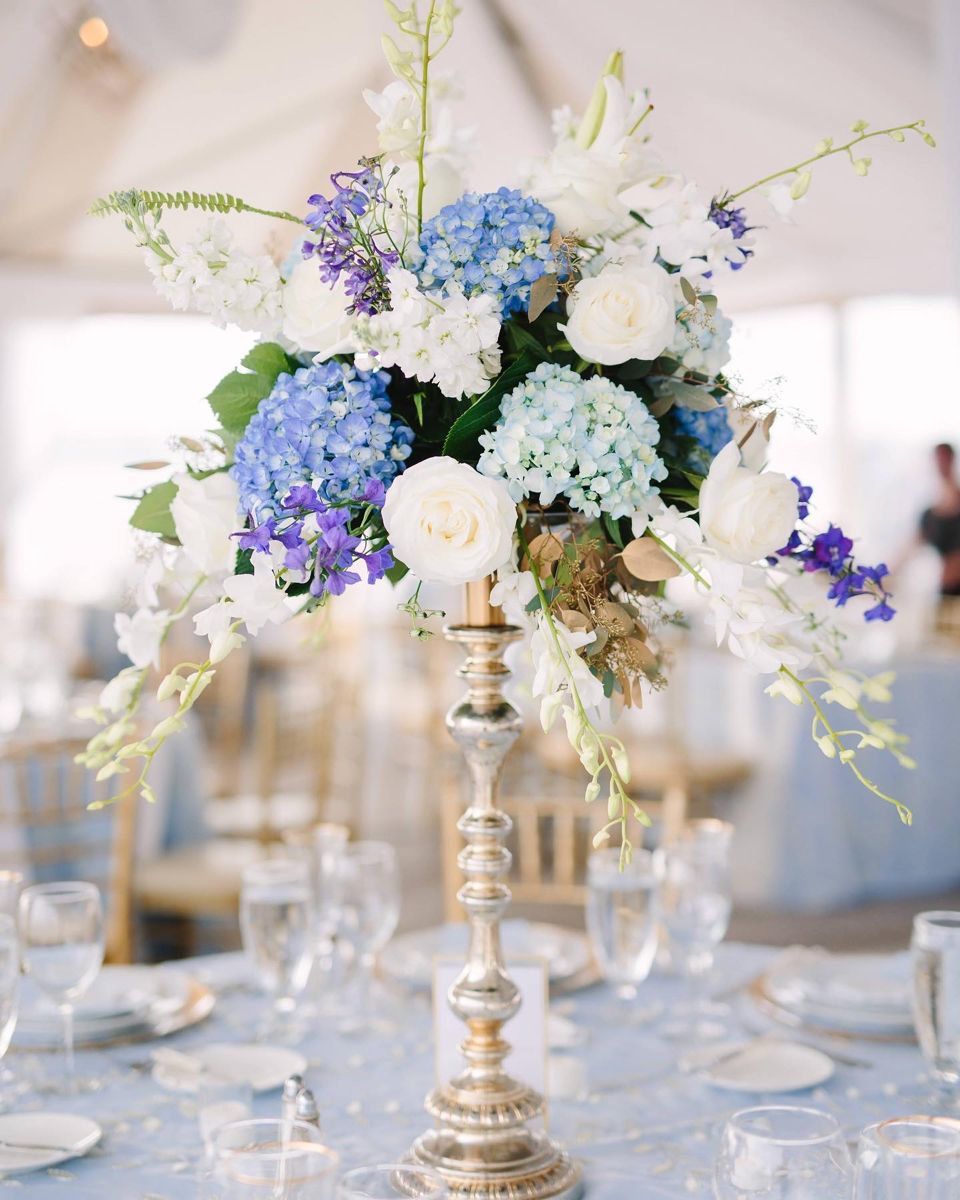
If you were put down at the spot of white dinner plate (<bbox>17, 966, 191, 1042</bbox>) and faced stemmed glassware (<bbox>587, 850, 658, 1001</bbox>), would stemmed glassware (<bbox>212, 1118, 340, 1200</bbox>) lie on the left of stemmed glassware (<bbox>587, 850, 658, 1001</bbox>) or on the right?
right

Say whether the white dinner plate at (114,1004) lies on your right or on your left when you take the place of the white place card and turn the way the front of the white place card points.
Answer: on your right

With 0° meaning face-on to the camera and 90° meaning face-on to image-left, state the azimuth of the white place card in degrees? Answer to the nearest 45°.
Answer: approximately 0°
